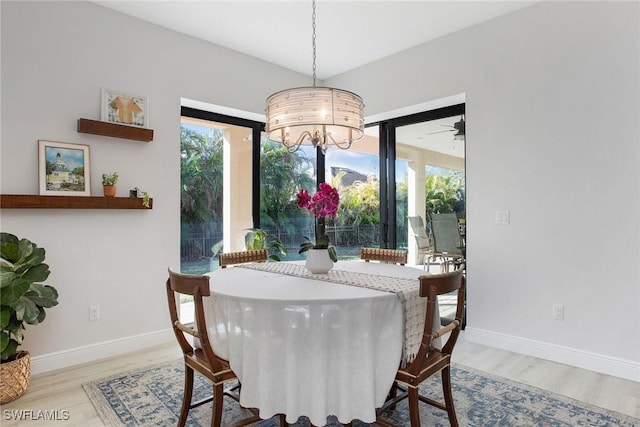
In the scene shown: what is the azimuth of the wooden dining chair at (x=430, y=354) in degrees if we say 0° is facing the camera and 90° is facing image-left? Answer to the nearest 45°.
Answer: approximately 135°

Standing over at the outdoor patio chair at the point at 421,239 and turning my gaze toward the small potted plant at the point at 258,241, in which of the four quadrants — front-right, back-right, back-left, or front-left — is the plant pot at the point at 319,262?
front-left

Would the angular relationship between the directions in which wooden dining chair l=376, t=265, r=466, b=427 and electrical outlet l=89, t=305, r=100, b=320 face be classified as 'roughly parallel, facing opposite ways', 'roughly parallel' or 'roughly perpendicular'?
roughly parallel, facing opposite ways

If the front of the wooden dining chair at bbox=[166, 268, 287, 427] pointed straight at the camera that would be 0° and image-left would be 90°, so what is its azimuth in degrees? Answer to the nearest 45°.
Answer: approximately 225°

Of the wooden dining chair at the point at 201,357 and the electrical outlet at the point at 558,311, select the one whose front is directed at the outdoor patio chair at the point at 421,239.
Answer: the wooden dining chair

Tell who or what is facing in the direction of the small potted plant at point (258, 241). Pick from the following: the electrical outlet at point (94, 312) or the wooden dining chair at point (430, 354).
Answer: the wooden dining chair

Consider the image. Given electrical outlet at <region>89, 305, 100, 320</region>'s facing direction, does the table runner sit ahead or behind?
ahead

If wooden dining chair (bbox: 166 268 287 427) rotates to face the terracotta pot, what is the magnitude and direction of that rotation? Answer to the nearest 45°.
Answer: approximately 90° to its left
